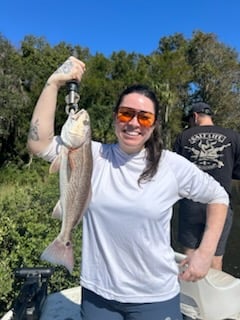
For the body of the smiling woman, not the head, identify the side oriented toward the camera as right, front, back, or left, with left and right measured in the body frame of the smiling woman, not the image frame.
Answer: front
